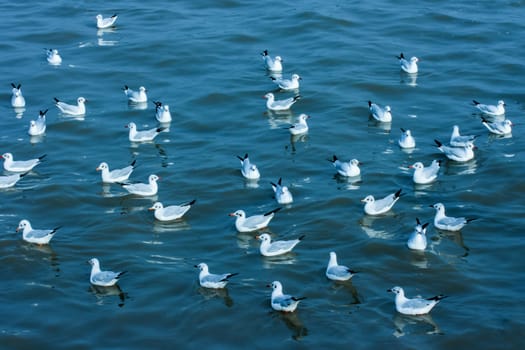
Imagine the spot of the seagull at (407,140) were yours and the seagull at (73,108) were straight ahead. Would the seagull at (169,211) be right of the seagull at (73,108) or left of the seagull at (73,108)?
left

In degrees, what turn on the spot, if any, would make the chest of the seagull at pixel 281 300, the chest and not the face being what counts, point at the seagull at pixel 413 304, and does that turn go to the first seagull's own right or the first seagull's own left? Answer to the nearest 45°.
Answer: approximately 180°

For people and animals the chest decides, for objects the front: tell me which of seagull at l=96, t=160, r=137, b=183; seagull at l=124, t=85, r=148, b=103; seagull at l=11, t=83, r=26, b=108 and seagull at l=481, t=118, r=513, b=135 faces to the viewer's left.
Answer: seagull at l=96, t=160, r=137, b=183

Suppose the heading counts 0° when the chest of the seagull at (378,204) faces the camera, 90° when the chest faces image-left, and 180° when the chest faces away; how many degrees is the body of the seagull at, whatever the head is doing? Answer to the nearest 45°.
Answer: approximately 90°

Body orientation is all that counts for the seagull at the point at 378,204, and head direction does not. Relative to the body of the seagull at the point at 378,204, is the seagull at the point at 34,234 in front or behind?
in front

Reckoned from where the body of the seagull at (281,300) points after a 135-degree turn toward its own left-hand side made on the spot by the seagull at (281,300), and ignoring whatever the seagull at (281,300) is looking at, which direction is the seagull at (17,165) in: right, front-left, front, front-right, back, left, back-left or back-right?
back

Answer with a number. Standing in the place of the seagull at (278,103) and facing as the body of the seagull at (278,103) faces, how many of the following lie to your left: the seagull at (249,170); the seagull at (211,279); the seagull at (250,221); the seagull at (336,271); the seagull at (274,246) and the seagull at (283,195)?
6

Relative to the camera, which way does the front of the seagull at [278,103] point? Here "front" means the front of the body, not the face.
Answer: to the viewer's left

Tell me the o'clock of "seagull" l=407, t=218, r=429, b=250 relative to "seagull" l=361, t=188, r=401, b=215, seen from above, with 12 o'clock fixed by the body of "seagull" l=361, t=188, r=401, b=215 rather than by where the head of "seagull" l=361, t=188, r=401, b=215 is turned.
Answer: "seagull" l=407, t=218, r=429, b=250 is roughly at 8 o'clock from "seagull" l=361, t=188, r=401, b=215.

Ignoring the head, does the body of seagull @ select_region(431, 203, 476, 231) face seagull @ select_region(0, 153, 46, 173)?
yes

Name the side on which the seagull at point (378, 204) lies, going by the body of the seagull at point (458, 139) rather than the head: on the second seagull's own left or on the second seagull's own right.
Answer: on the second seagull's own left

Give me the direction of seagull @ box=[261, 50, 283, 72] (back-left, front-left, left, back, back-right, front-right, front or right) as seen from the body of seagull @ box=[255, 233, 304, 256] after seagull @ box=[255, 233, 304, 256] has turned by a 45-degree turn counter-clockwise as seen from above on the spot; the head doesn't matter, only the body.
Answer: back-right

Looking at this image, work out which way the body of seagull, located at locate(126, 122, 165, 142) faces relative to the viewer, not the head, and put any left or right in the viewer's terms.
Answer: facing to the left of the viewer

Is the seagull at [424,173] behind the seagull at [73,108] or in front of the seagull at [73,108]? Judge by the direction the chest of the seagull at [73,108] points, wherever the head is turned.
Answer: in front
